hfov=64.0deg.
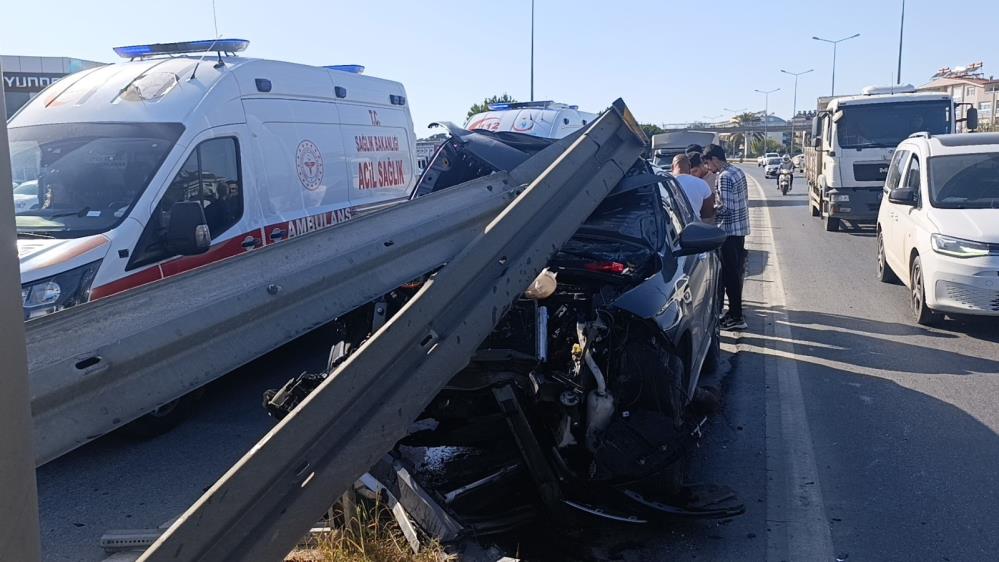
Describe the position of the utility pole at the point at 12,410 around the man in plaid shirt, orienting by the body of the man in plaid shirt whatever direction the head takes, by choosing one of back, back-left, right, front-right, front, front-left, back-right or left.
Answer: left

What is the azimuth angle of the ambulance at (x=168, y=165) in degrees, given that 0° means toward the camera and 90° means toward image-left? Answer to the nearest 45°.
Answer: approximately 45°

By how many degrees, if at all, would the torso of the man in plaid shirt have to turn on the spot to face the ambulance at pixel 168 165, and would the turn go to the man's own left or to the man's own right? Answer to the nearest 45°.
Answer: approximately 45° to the man's own left

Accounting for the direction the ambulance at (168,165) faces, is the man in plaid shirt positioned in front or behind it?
behind

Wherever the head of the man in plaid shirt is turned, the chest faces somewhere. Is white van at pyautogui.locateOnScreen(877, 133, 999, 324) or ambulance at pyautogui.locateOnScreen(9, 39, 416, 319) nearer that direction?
the ambulance

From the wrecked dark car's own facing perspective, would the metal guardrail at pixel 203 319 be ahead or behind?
ahead

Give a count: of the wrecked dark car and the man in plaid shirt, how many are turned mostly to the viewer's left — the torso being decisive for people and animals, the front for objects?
1

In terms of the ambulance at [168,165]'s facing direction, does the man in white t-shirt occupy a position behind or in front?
behind

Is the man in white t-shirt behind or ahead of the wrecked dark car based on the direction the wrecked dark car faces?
behind

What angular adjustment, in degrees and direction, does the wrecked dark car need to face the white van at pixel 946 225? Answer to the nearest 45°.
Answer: approximately 135° to its left

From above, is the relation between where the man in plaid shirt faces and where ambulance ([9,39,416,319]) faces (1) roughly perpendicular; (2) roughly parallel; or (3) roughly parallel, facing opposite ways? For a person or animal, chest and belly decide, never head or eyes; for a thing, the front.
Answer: roughly perpendicular

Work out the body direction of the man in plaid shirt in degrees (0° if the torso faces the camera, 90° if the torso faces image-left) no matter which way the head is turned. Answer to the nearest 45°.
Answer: approximately 90°
